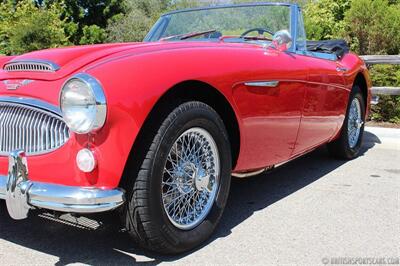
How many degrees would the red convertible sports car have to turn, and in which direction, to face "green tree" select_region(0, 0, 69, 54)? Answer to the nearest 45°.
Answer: approximately 135° to its right

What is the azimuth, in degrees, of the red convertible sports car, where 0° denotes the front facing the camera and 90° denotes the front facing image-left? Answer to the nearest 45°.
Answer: approximately 45°

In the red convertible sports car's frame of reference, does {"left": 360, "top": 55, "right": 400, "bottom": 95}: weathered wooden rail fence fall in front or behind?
behind
